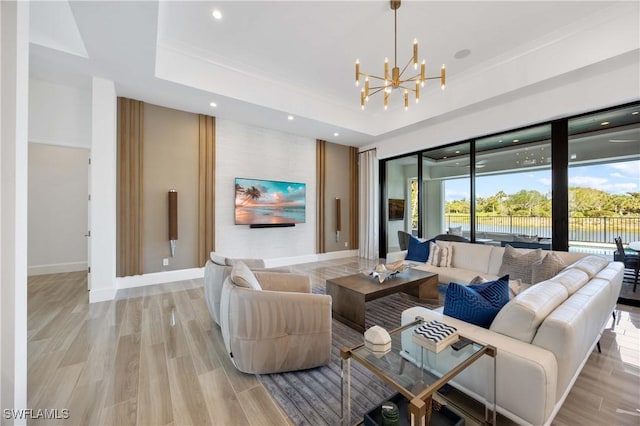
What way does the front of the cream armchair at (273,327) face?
to the viewer's right

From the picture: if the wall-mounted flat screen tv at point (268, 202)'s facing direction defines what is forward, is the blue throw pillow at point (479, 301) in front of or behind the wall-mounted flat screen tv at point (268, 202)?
in front

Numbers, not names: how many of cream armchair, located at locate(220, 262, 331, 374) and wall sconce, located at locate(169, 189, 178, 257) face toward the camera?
1

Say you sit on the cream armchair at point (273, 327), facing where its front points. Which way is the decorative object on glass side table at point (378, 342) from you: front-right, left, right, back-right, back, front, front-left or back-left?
front-right

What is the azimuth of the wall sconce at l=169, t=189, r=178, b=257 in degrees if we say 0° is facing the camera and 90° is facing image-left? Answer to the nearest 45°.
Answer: approximately 0°

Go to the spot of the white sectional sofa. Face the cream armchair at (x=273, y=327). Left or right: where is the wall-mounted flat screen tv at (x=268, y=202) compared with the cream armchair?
right

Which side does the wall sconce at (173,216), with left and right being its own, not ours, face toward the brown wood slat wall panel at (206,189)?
left

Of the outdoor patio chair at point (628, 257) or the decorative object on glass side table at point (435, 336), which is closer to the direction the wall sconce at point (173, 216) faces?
the decorative object on glass side table

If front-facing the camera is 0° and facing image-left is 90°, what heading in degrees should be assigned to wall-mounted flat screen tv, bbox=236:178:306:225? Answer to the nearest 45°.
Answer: approximately 315°

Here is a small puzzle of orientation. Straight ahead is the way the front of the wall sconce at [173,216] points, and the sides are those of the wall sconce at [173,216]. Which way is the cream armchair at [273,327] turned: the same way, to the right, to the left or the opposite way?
to the left

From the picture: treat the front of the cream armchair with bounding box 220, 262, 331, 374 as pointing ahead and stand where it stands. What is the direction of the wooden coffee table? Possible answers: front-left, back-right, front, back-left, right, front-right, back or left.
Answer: front-left

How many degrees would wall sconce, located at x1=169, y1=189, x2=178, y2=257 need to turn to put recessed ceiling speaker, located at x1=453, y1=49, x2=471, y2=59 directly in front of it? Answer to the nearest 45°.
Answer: approximately 45° to its left

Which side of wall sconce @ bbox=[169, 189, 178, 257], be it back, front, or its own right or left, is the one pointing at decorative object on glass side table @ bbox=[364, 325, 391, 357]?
front

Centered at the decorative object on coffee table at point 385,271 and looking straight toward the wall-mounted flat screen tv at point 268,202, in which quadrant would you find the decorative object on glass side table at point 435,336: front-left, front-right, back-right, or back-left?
back-left

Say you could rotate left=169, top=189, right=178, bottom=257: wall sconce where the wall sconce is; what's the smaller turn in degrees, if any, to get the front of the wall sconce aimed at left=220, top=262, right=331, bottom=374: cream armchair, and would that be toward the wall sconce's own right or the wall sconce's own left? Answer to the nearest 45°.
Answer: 0° — it already faces it
